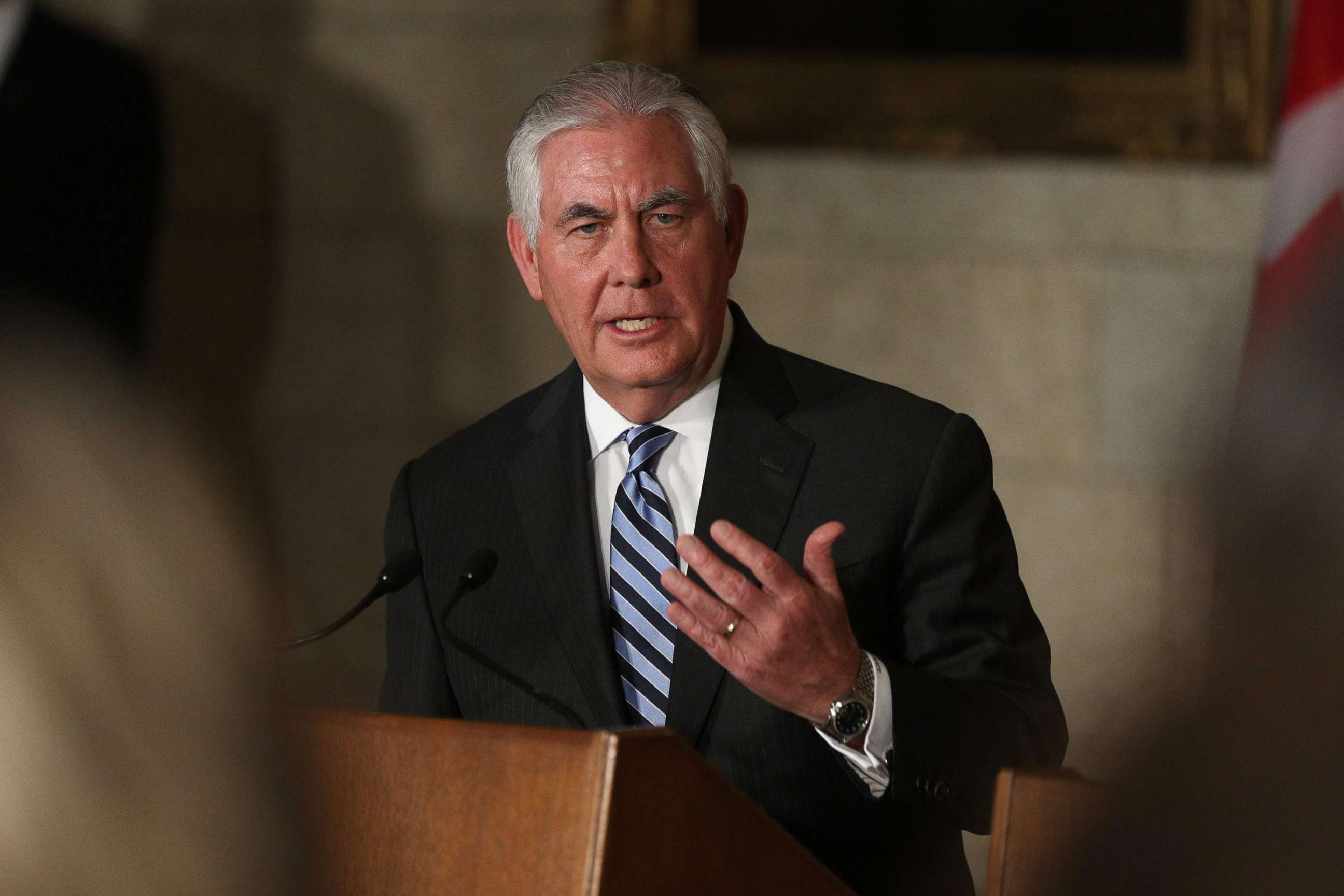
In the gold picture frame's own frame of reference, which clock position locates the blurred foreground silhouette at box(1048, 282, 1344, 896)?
The blurred foreground silhouette is roughly at 12 o'clock from the gold picture frame.

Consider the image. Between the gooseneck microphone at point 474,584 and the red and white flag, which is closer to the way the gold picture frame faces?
the gooseneck microphone

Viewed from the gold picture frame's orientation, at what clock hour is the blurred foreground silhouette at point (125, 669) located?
The blurred foreground silhouette is roughly at 12 o'clock from the gold picture frame.

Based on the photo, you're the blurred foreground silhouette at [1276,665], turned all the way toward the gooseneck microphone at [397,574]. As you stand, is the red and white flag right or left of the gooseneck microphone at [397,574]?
right

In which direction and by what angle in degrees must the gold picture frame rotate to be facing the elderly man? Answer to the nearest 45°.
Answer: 0° — it already faces them

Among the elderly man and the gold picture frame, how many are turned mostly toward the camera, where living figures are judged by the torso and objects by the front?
2
